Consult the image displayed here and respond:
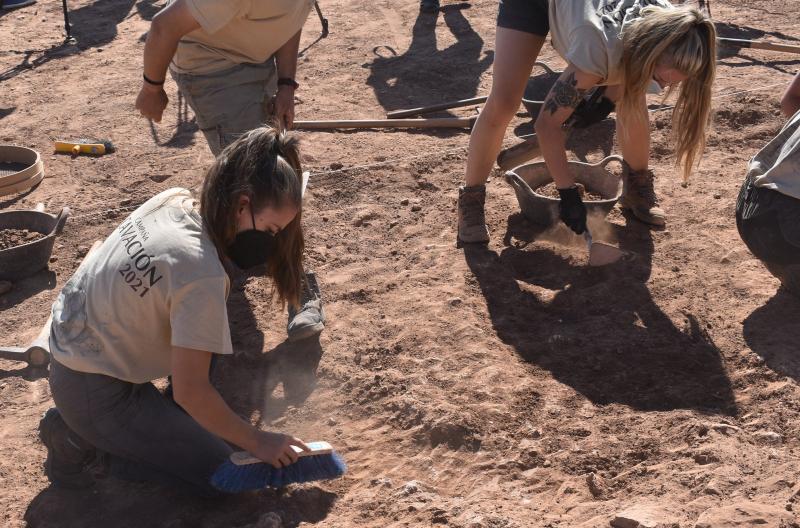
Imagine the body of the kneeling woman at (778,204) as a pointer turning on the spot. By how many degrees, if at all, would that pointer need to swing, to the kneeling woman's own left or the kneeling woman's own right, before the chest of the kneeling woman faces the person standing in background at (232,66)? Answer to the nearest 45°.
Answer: approximately 180°

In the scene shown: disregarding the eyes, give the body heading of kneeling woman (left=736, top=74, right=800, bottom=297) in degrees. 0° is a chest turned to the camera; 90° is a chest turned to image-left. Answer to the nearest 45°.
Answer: approximately 270°

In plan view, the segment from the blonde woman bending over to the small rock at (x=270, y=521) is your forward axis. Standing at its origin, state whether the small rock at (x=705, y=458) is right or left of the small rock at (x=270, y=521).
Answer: left

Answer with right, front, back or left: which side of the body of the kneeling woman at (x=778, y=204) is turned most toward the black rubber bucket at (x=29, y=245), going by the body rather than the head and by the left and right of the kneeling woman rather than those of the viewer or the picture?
back

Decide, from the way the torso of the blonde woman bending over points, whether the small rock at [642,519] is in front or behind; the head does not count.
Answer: in front

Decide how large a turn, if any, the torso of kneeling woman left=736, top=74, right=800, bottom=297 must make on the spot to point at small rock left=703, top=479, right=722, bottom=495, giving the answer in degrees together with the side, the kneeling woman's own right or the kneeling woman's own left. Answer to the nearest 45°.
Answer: approximately 90° to the kneeling woman's own right
